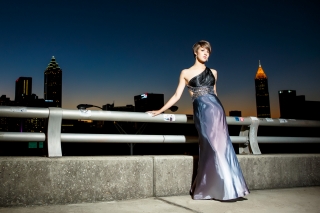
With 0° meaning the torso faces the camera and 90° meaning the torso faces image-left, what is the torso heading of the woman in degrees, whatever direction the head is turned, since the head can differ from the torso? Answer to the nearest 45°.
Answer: approximately 315°

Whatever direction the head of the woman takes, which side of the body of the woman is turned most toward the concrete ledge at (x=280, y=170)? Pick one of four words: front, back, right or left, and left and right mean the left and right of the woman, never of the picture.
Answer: left

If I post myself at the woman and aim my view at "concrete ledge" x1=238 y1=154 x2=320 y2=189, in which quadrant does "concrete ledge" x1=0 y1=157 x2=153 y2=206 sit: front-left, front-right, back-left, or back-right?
back-left

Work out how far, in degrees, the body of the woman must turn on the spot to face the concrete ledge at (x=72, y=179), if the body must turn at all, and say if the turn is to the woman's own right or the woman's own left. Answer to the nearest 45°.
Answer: approximately 135° to the woman's own right
